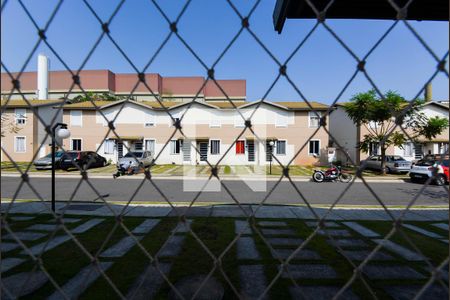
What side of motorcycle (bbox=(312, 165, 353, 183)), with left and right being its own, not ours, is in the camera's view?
right

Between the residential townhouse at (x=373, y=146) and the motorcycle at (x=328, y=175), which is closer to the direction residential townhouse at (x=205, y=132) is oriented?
the motorcycle

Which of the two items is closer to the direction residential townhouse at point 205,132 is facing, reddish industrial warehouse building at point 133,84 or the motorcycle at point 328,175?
the motorcycle

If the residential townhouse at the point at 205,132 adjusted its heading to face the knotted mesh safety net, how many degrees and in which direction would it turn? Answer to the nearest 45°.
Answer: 0° — it already faces it

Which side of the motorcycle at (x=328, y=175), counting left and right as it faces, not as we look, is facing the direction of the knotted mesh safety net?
right

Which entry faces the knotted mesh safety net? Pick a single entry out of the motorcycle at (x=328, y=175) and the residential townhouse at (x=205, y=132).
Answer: the residential townhouse

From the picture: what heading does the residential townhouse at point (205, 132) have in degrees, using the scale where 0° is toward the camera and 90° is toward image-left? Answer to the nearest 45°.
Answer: approximately 0°

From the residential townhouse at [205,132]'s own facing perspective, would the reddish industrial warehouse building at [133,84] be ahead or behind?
behind

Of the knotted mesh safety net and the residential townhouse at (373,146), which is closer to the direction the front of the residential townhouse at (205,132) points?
the knotted mesh safety net

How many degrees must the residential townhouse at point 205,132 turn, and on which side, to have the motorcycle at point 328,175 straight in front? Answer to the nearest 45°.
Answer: approximately 45° to its left
